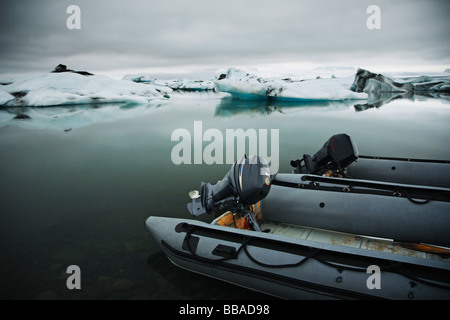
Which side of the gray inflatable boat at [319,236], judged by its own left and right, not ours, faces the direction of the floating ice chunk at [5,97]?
back

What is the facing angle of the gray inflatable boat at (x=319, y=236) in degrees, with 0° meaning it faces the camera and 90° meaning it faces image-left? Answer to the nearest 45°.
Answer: approximately 315°

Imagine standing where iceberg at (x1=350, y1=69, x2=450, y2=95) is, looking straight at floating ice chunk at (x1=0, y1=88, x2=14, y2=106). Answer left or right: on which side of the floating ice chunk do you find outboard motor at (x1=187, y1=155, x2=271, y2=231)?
left

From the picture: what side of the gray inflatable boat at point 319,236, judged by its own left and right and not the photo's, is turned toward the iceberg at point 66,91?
back

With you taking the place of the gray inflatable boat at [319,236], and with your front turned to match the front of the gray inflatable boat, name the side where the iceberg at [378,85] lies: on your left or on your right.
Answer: on your left
